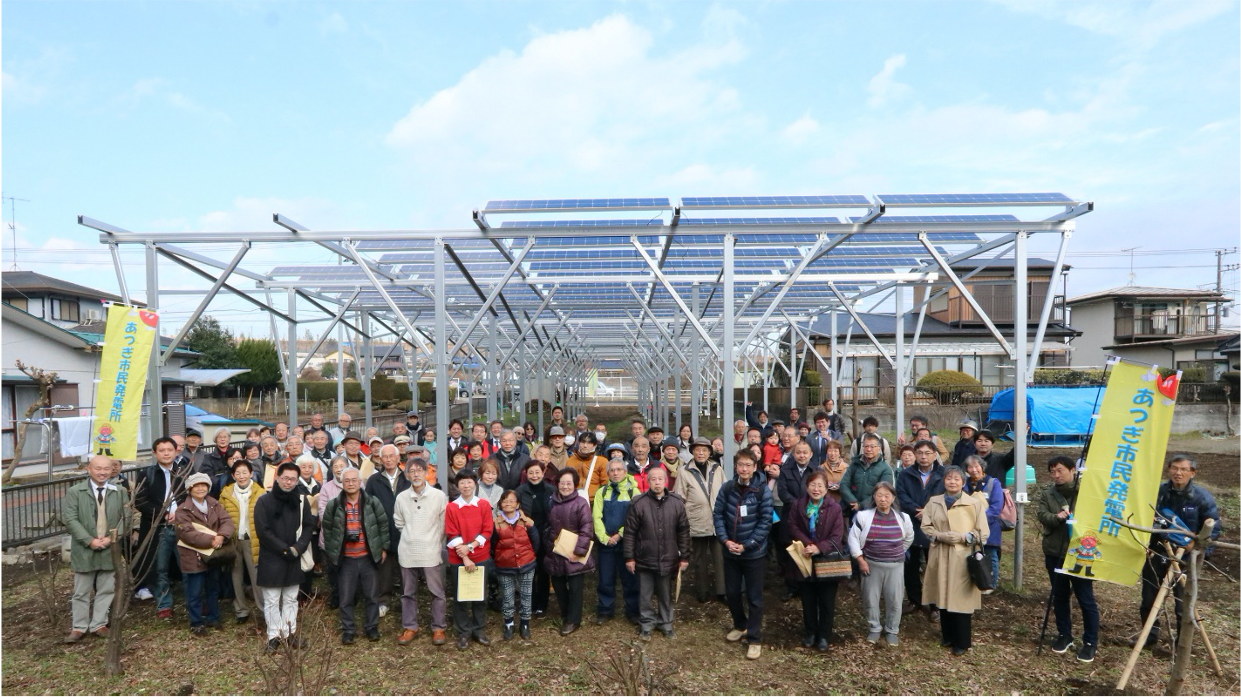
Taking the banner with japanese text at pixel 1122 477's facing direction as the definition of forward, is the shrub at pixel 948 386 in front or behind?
behind

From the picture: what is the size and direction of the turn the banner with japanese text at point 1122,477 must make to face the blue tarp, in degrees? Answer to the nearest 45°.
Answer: approximately 180°

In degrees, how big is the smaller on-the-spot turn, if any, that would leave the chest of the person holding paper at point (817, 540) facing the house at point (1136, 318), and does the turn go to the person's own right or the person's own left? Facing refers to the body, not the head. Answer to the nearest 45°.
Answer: approximately 135° to the person's own left

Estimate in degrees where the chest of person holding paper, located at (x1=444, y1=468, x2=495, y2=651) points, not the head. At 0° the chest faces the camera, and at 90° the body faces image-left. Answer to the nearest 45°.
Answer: approximately 0°

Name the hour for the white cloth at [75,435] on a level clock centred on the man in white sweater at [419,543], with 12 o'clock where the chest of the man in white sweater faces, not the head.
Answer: The white cloth is roughly at 5 o'clock from the man in white sweater.

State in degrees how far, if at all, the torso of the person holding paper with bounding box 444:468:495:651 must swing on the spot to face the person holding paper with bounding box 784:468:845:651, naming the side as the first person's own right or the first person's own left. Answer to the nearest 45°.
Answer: approximately 90° to the first person's own left

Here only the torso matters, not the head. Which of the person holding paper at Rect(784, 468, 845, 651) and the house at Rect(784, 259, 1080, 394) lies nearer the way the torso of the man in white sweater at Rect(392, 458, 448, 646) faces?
the person holding paper

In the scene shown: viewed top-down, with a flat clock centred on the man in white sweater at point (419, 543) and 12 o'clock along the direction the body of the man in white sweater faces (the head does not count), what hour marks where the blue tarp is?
The blue tarp is roughly at 8 o'clock from the man in white sweater.

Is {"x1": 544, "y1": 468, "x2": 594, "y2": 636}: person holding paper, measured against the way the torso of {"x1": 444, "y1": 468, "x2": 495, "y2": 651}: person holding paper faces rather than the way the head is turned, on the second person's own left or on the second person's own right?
on the second person's own left
